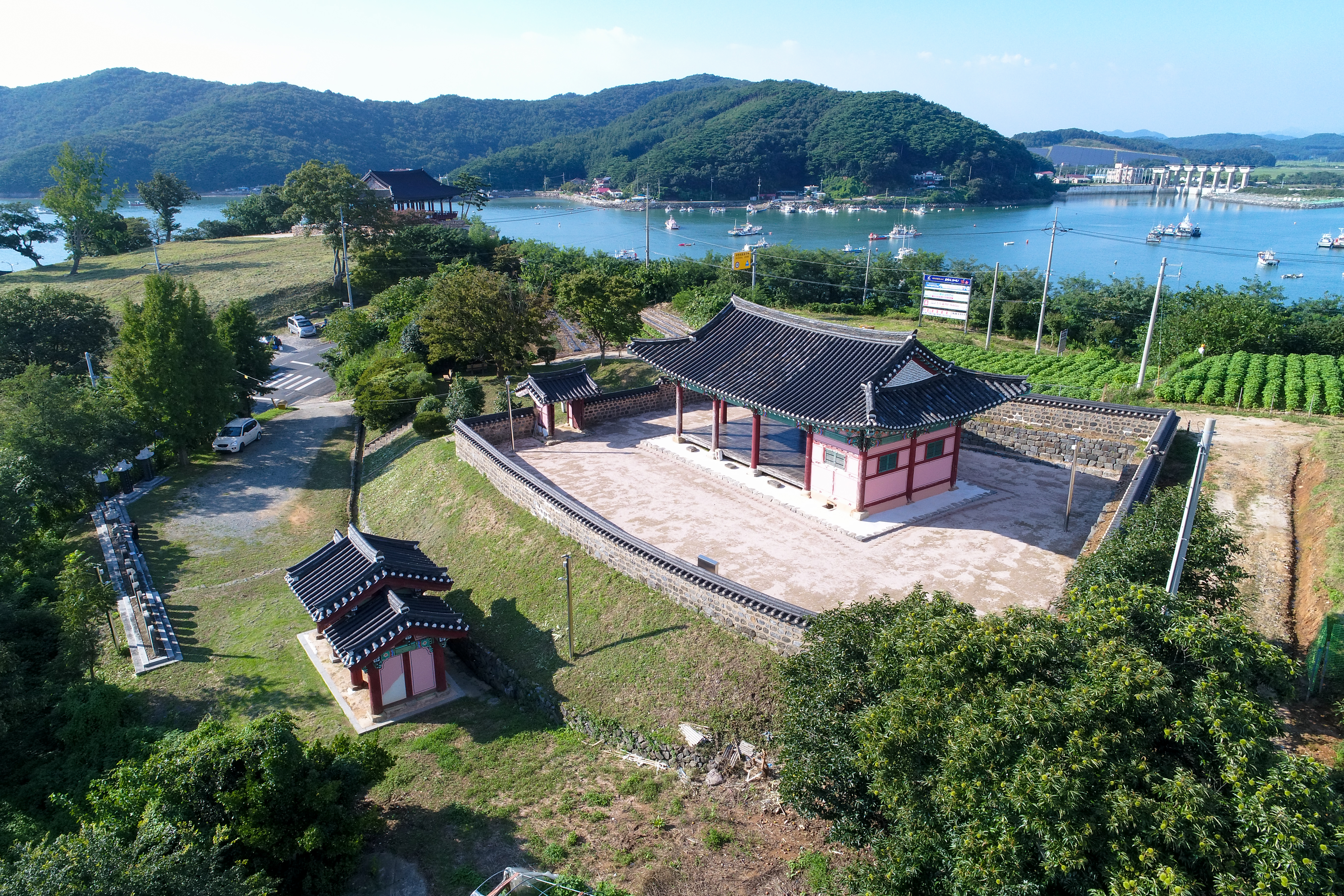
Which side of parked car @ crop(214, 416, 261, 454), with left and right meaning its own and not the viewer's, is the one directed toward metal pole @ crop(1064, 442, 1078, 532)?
left

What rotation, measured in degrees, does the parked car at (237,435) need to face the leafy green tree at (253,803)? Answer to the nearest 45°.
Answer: approximately 45° to its left

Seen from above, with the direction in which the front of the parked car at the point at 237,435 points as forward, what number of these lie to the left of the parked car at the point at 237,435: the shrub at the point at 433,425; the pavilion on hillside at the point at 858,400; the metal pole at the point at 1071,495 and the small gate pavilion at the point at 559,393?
4

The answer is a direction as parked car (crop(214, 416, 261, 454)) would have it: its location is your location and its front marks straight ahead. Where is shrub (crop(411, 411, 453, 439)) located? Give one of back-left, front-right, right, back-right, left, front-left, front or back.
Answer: left

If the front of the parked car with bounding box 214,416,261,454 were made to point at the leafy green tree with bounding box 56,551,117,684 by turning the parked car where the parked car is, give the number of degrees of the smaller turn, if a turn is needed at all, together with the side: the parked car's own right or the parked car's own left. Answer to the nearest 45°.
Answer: approximately 45° to the parked car's own left

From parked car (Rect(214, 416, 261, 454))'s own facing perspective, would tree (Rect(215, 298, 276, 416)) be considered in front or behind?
behind

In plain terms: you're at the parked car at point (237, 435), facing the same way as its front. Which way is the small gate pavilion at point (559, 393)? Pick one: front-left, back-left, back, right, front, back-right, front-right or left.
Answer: left

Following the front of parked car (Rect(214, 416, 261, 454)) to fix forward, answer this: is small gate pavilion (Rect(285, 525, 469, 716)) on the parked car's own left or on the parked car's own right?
on the parked car's own left

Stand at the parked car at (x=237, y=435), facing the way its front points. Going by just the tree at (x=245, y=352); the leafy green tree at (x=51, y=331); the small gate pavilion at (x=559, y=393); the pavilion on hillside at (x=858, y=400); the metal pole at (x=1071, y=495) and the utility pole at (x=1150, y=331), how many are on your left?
4

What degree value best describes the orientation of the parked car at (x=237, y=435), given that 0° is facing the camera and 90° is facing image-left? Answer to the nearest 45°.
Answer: approximately 45°

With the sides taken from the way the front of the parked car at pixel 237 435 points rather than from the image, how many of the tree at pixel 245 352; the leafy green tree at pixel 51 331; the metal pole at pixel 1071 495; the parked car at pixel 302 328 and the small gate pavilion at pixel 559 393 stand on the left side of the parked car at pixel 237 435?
2

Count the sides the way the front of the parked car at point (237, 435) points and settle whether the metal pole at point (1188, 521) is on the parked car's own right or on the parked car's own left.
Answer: on the parked car's own left

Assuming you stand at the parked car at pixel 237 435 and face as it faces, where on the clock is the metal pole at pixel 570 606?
The metal pole is roughly at 10 o'clock from the parked car.

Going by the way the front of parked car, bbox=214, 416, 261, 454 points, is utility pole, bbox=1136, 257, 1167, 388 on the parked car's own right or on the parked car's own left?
on the parked car's own left
